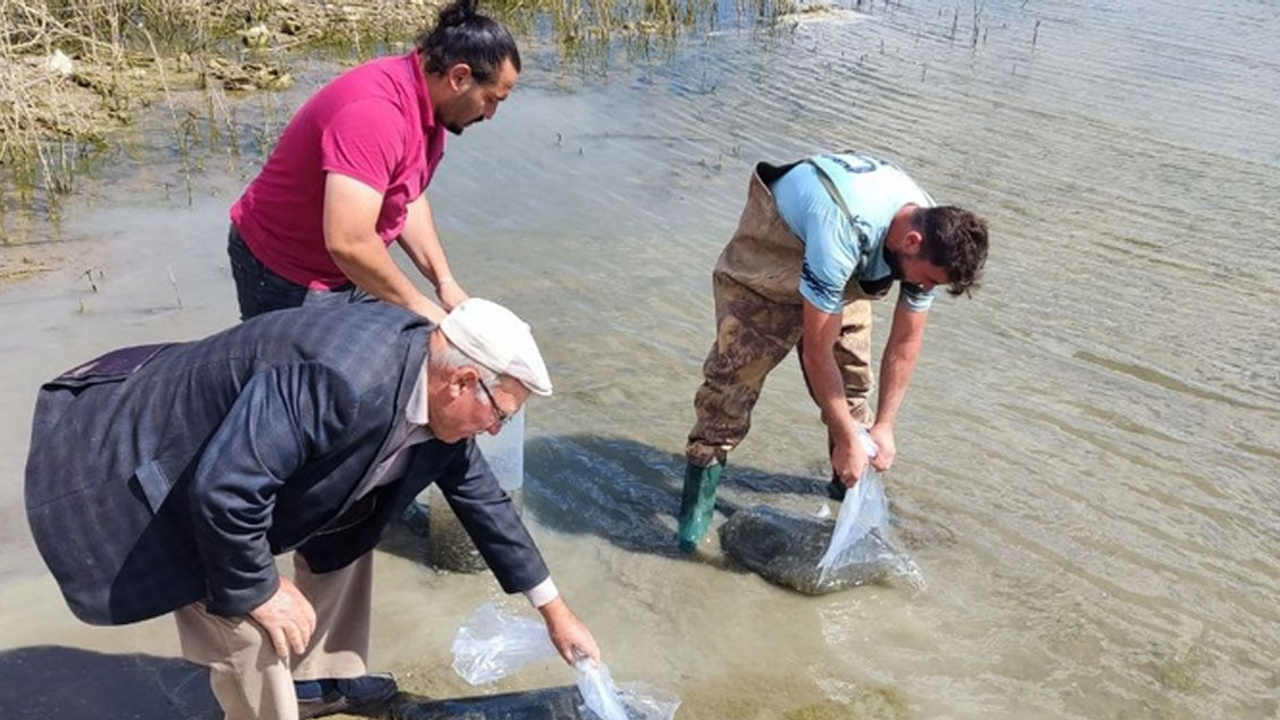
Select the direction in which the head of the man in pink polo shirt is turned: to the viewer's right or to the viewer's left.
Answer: to the viewer's right

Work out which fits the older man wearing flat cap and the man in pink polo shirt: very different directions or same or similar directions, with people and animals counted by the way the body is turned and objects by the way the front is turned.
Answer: same or similar directions

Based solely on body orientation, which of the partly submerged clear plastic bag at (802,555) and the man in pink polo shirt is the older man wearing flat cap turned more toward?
the partly submerged clear plastic bag

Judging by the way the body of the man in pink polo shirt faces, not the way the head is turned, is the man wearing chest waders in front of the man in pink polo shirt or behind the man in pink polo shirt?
in front

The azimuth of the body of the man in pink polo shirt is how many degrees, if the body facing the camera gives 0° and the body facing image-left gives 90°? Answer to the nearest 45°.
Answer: approximately 270°

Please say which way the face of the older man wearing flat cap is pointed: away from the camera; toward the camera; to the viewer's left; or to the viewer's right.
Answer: to the viewer's right

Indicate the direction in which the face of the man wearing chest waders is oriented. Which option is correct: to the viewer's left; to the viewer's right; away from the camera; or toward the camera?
to the viewer's right

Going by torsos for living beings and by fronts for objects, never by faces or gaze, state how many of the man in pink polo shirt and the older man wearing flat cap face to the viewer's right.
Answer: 2

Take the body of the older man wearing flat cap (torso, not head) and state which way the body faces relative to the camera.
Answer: to the viewer's right
